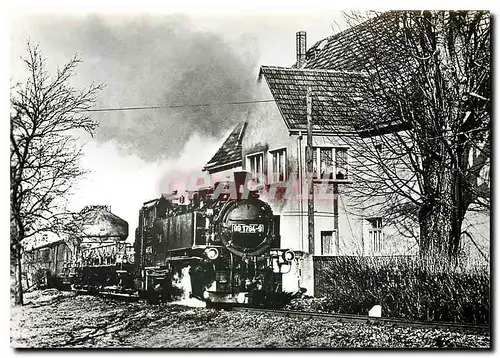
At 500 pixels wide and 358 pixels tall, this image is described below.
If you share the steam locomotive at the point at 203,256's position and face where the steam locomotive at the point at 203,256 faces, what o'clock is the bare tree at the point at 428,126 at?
The bare tree is roughly at 11 o'clock from the steam locomotive.

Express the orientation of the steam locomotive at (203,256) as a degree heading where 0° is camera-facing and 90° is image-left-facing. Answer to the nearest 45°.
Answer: approximately 315°

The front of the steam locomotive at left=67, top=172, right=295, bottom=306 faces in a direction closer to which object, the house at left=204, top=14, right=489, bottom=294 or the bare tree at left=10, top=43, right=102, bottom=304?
the house

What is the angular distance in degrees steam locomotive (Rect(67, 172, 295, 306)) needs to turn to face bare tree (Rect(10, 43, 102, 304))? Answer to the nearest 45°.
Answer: approximately 135° to its right

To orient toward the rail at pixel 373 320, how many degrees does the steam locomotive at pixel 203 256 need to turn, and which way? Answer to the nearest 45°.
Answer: approximately 45° to its left
